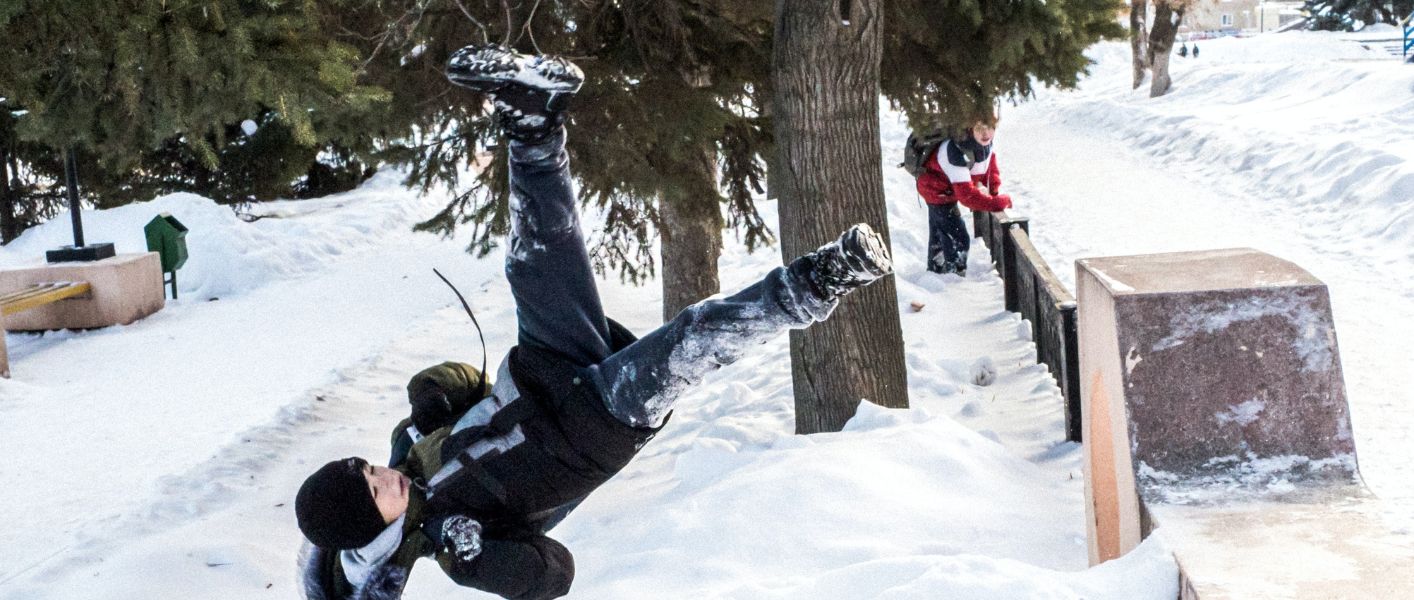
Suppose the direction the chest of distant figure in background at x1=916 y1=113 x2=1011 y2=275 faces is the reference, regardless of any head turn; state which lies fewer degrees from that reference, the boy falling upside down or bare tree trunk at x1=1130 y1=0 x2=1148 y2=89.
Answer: the boy falling upside down

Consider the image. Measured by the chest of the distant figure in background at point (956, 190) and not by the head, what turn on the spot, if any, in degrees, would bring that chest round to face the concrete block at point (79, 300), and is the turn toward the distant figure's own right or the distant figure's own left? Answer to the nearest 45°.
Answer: approximately 135° to the distant figure's own right

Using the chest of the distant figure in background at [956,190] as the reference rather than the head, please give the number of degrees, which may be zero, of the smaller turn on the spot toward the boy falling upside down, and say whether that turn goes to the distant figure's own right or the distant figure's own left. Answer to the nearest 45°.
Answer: approximately 45° to the distant figure's own right

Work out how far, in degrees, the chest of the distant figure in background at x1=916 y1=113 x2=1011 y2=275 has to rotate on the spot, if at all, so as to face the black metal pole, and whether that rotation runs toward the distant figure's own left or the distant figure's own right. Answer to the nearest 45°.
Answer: approximately 135° to the distant figure's own right

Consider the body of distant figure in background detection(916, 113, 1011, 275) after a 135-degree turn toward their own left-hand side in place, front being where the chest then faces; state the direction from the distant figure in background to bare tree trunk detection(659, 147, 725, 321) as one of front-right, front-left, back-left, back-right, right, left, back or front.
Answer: back-left

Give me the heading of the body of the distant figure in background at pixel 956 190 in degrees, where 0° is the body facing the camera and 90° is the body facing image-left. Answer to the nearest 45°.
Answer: approximately 315°

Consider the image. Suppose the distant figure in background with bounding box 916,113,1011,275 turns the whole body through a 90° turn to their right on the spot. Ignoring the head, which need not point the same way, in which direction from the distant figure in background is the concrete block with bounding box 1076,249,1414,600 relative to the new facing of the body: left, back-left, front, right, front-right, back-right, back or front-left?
front-left

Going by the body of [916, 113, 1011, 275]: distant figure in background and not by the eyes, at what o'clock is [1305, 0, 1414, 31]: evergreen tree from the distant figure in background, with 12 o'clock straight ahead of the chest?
The evergreen tree is roughly at 8 o'clock from the distant figure in background.

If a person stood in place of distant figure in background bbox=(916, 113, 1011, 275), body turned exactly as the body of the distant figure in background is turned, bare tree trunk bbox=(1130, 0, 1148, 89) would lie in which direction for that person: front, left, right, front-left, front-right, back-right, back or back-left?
back-left

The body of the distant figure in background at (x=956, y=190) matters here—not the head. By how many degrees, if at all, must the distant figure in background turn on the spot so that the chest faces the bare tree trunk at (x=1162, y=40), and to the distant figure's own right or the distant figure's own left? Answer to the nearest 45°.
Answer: approximately 135° to the distant figure's own left
